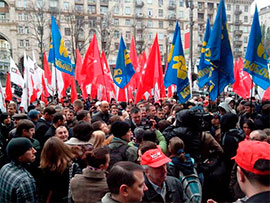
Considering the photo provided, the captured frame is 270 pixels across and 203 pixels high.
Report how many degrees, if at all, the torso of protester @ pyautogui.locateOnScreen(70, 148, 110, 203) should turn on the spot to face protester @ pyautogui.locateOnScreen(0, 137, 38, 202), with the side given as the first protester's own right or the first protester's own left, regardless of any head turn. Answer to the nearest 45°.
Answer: approximately 90° to the first protester's own left

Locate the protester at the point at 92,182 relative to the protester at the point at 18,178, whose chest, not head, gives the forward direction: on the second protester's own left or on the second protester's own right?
on the second protester's own right

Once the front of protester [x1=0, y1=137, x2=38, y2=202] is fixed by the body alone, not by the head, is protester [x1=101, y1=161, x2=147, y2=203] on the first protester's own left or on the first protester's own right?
on the first protester's own right

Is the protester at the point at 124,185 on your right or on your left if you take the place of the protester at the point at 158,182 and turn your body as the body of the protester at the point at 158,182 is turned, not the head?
on your right
